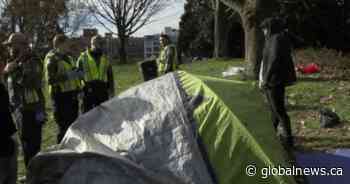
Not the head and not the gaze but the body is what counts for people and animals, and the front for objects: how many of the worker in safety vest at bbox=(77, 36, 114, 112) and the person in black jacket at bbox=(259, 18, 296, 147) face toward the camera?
1

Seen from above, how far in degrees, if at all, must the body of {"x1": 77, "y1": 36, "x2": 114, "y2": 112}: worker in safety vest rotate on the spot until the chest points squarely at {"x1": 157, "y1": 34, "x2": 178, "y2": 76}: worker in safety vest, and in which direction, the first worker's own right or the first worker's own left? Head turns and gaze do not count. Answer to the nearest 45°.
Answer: approximately 135° to the first worker's own left

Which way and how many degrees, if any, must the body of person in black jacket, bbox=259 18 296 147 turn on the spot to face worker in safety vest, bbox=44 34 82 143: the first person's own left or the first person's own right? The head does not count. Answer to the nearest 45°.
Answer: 0° — they already face them

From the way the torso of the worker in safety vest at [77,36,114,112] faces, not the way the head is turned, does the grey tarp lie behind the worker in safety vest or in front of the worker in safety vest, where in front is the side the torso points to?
in front

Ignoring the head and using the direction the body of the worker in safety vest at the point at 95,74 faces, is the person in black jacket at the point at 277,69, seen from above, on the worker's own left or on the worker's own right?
on the worker's own left

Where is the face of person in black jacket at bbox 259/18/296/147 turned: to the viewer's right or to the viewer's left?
to the viewer's left

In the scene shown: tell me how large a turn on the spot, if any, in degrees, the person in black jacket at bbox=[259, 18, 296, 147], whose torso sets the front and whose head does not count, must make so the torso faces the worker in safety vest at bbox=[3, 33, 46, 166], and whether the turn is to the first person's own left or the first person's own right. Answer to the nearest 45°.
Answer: approximately 45° to the first person's own left

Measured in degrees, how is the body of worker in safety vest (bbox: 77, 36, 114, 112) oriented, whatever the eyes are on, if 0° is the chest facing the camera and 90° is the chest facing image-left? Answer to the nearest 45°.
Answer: approximately 0°

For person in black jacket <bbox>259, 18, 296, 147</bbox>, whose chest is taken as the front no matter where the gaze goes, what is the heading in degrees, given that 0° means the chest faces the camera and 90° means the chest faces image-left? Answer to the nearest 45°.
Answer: approximately 90°

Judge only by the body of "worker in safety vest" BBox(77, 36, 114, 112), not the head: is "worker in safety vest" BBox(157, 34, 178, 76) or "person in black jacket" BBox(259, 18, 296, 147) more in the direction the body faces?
the person in black jacket
